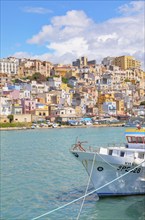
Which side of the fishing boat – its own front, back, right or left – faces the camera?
left
